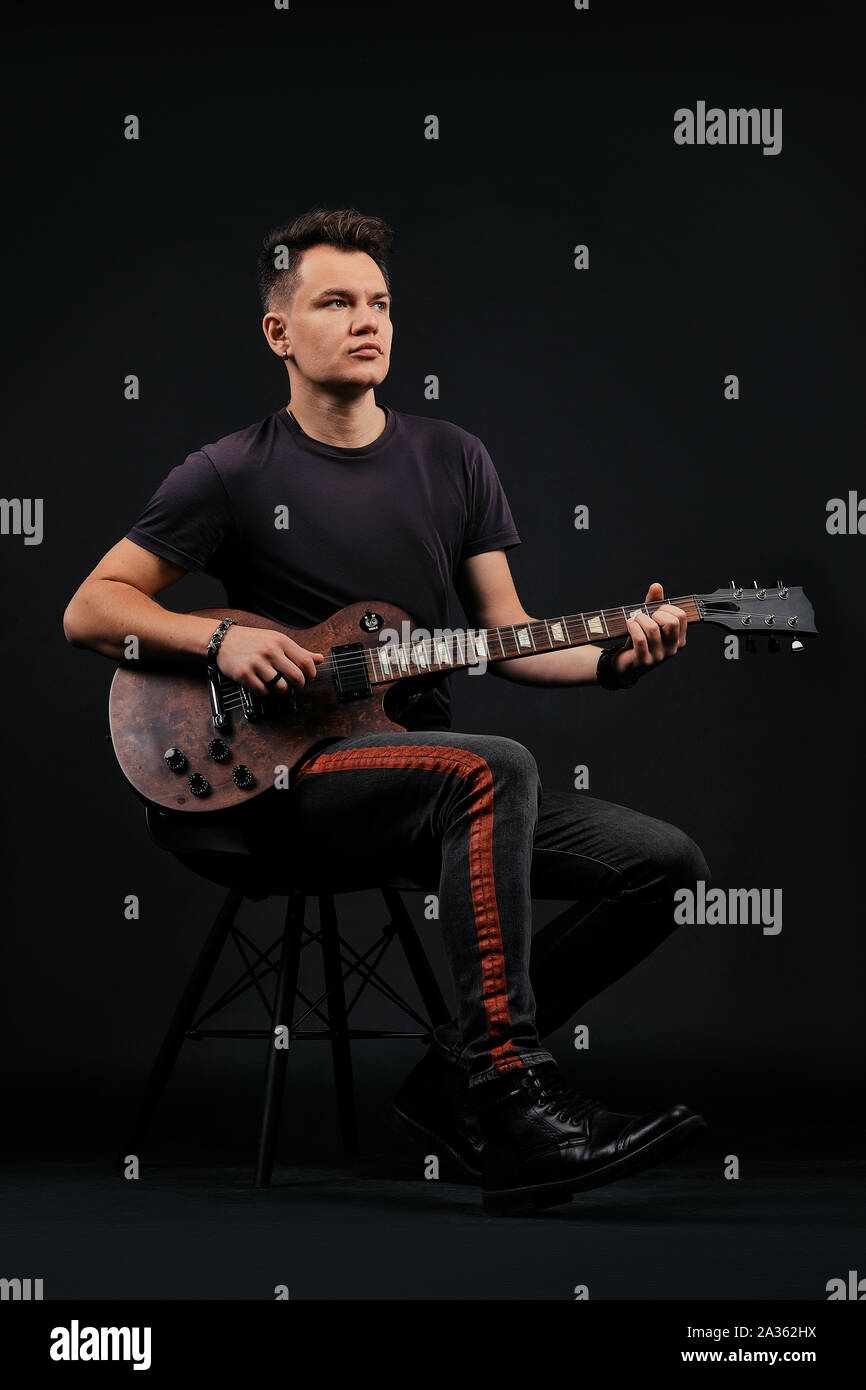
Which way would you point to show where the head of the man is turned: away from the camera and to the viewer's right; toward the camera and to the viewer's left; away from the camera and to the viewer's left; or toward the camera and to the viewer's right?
toward the camera and to the viewer's right

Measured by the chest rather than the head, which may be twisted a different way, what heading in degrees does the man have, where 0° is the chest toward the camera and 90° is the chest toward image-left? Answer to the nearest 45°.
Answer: approximately 315°
